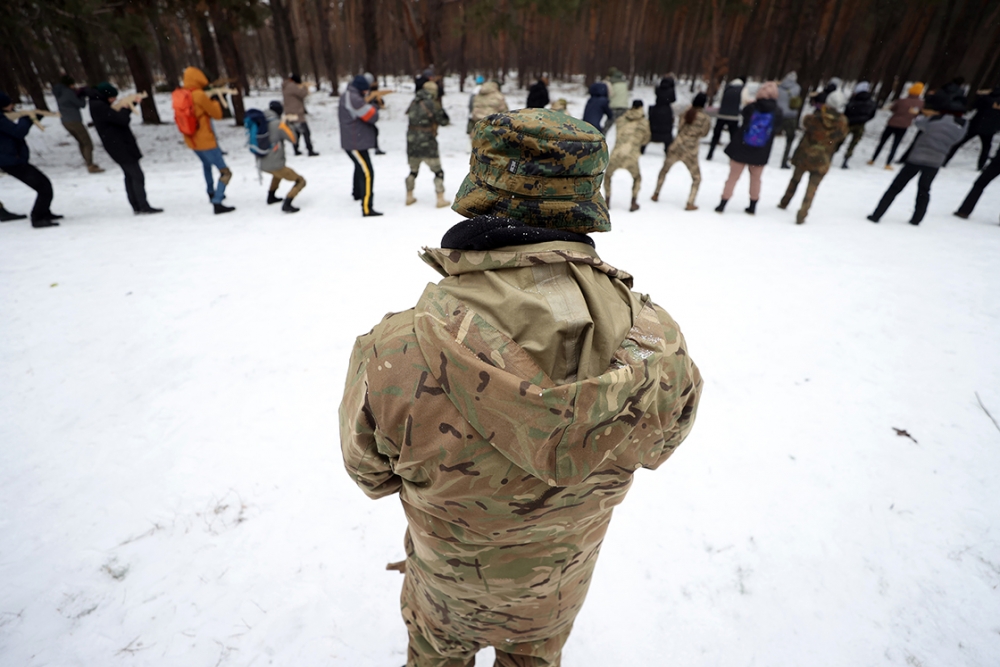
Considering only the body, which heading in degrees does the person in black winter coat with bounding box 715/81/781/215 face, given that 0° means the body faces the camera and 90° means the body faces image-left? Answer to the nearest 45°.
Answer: approximately 180°

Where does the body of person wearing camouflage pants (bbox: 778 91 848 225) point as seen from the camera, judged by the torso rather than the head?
away from the camera

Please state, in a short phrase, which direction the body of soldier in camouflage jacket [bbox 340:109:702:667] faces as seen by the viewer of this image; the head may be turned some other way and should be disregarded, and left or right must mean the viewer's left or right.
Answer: facing away from the viewer

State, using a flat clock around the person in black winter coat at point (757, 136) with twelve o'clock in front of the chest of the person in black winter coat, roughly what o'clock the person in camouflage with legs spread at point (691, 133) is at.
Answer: The person in camouflage with legs spread is roughly at 9 o'clock from the person in black winter coat.
